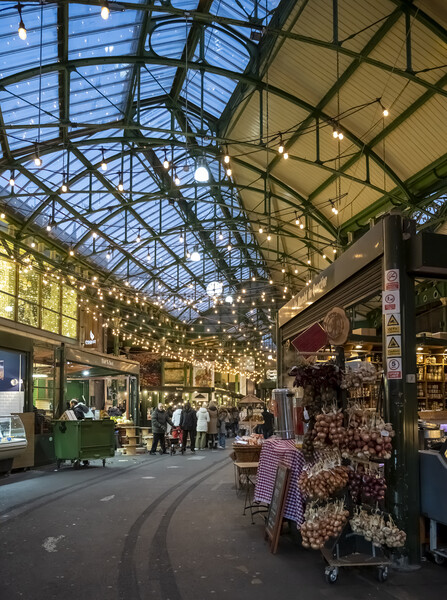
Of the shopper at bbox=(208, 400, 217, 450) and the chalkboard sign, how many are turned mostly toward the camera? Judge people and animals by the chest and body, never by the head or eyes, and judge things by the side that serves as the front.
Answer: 0

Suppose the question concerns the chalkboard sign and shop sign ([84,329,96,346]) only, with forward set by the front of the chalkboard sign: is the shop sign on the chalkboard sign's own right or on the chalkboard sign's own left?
on the chalkboard sign's own right

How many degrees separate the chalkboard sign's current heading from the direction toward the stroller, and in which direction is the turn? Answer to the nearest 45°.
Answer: approximately 90° to its right

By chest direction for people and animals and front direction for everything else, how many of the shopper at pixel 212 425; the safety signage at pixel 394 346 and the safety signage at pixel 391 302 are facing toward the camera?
2

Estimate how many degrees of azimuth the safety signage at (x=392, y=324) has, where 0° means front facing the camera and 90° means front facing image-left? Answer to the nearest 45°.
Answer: approximately 0°

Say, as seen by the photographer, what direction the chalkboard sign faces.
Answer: facing to the left of the viewer

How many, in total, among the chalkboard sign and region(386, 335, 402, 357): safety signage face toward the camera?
1

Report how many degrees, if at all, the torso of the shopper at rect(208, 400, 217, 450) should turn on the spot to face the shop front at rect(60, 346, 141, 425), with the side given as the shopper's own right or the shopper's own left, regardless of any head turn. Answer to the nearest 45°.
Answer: approximately 45° to the shopper's own left
